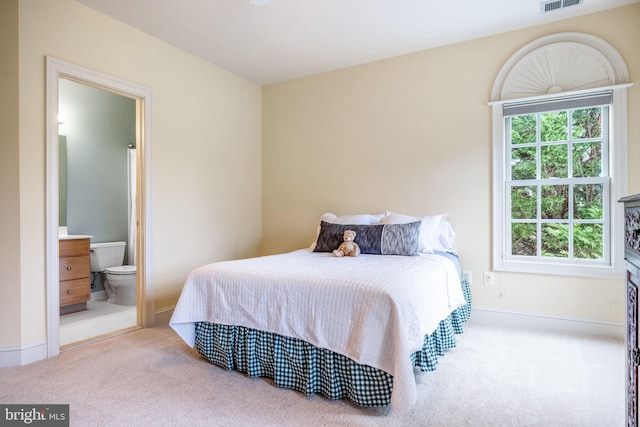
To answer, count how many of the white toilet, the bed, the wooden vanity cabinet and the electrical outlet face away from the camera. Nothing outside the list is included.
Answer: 0

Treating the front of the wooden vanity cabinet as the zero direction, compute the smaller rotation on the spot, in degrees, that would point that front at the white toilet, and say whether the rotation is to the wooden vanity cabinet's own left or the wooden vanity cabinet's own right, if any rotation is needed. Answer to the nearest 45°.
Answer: approximately 90° to the wooden vanity cabinet's own left

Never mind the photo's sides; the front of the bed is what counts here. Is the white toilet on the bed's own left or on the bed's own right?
on the bed's own right

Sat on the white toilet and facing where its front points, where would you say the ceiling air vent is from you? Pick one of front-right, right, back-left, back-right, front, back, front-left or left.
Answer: front

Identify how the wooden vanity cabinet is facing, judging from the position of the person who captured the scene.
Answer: facing the viewer and to the right of the viewer

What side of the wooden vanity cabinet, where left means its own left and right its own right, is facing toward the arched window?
front

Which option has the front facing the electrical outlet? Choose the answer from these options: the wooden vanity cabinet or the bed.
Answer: the wooden vanity cabinet

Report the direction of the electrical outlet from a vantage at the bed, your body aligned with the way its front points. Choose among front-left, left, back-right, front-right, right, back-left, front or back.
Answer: back

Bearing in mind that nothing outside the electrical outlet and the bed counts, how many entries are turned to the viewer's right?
0

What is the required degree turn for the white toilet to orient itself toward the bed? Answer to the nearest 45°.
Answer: approximately 45° to its right

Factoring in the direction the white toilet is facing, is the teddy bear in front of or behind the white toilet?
in front

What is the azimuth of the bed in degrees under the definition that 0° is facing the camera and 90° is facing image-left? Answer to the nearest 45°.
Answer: approximately 45°

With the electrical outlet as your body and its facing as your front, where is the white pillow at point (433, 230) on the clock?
The white pillow is roughly at 2 o'clock from the electrical outlet.

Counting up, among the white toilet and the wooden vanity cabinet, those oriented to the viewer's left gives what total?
0

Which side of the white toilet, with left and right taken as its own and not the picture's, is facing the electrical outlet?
front

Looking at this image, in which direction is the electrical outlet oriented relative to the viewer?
toward the camera

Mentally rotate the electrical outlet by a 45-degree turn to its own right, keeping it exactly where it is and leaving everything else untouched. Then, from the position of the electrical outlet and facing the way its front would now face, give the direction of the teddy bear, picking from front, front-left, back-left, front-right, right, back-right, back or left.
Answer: front
